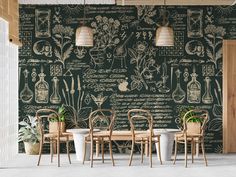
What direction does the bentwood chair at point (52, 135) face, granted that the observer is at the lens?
facing away from the viewer and to the right of the viewer

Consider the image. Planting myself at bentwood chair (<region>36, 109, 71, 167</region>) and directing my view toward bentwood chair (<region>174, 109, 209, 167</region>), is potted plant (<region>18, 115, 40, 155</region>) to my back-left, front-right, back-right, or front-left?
back-left

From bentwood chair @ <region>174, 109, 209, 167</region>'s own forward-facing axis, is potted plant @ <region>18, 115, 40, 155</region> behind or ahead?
ahead

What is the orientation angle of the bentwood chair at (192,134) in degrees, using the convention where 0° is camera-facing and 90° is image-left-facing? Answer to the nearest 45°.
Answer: approximately 135°

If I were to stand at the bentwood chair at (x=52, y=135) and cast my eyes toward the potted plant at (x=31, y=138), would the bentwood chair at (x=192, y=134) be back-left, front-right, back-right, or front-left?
back-right

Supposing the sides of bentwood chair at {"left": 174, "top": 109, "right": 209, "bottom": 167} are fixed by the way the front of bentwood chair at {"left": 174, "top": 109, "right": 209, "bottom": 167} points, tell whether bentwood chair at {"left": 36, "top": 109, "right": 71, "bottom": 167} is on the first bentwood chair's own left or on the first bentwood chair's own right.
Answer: on the first bentwood chair's own left
